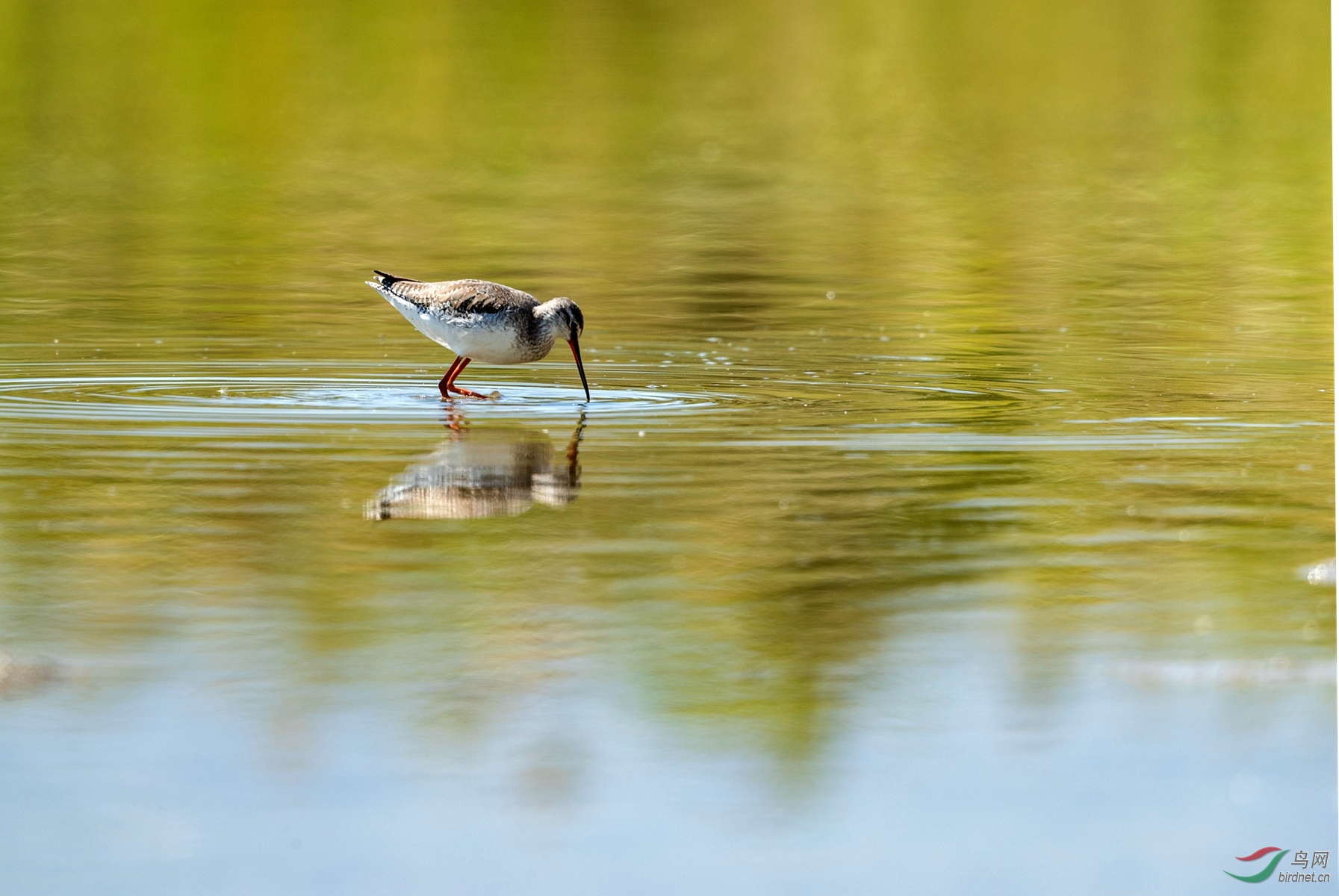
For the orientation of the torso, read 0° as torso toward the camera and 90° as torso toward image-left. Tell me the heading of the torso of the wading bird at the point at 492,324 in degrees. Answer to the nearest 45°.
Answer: approximately 270°
